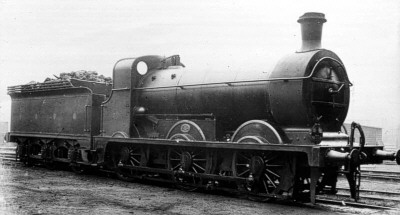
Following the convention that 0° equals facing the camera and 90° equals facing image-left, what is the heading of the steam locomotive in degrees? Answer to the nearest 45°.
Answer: approximately 315°
